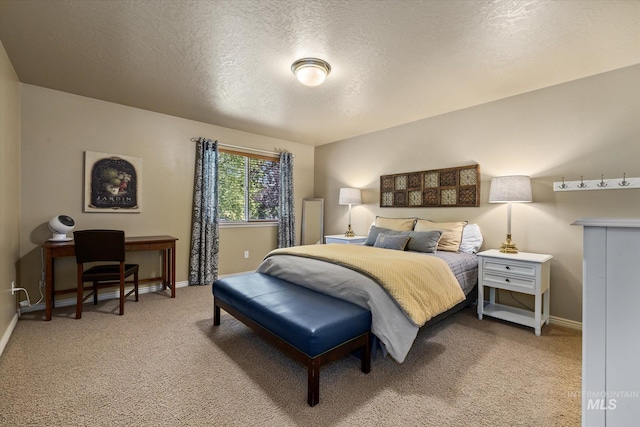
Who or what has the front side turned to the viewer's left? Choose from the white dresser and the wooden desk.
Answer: the white dresser

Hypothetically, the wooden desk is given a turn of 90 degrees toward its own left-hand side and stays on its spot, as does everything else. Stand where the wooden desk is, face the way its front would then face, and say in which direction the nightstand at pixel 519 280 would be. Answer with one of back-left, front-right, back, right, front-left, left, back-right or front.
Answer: front-right

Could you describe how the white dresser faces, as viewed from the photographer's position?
facing to the left of the viewer

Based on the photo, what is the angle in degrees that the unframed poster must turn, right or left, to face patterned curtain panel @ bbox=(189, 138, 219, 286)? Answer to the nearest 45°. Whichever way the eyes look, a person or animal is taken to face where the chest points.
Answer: approximately 90° to its left

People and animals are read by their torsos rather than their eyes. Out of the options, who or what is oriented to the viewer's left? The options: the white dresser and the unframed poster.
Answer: the white dresser

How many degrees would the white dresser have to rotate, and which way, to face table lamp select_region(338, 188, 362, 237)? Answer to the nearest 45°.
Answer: approximately 45° to its right

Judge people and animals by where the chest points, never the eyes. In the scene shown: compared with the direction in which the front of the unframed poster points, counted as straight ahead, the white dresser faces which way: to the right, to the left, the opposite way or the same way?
the opposite way

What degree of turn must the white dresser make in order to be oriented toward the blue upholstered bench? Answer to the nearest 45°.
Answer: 0° — it already faces it

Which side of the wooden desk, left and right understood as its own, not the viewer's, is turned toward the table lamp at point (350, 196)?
left

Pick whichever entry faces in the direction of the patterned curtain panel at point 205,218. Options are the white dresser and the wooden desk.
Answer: the white dresser

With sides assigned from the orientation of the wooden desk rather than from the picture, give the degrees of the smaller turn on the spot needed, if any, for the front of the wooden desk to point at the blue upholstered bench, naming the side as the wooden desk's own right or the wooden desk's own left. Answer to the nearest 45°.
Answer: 0° — it already faces it

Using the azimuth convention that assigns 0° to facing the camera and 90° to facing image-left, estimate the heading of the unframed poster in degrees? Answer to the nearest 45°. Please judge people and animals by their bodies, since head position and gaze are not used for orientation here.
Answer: approximately 0°

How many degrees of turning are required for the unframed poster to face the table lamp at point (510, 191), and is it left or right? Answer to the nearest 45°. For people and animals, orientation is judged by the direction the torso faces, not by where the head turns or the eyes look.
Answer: approximately 45° to its left
